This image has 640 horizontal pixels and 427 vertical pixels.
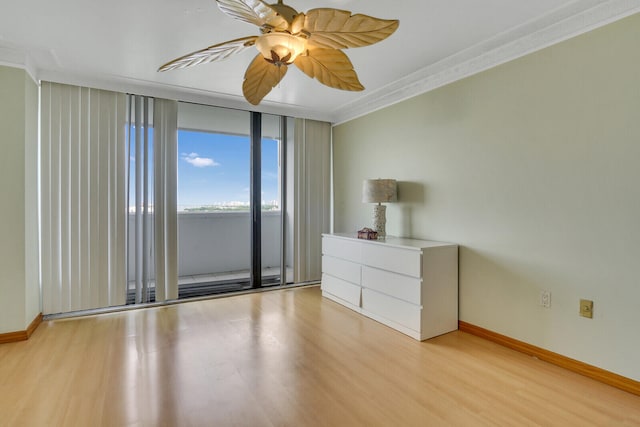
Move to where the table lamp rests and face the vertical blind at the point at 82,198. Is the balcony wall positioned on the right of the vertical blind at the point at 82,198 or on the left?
right

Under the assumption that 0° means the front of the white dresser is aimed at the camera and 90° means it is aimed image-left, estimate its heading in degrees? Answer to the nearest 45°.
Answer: approximately 45°

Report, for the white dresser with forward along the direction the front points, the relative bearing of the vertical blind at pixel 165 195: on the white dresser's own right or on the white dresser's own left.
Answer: on the white dresser's own right

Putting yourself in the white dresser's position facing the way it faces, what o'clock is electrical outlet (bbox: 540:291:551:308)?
The electrical outlet is roughly at 8 o'clock from the white dresser.

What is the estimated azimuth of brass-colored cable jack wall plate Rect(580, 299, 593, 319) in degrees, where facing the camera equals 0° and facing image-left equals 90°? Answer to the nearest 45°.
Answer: approximately 45°

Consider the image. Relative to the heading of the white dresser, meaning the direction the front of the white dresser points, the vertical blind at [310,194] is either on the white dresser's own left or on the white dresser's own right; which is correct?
on the white dresser's own right

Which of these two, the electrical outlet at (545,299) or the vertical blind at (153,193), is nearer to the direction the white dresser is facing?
the vertical blind
